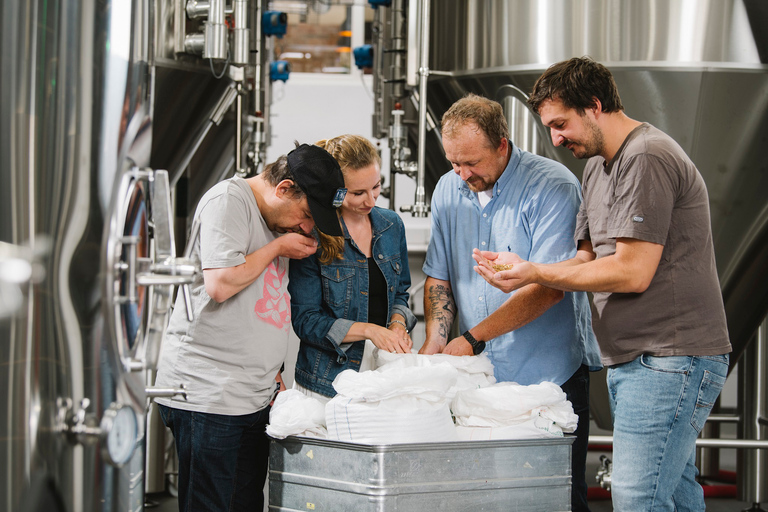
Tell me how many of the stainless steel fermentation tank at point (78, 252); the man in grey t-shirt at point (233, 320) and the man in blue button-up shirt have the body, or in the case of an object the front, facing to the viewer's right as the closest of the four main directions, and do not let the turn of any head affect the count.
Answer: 2

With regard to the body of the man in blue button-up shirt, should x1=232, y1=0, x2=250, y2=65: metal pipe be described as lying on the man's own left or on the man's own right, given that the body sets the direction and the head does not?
on the man's own right

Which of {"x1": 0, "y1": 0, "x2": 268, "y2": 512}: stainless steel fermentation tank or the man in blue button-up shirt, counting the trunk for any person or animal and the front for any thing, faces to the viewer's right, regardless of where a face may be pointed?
the stainless steel fermentation tank

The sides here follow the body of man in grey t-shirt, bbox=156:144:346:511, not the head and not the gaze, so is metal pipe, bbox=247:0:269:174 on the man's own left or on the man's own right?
on the man's own left

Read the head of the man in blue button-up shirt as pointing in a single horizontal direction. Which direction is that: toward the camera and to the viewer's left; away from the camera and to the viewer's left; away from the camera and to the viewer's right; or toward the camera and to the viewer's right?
toward the camera and to the viewer's left

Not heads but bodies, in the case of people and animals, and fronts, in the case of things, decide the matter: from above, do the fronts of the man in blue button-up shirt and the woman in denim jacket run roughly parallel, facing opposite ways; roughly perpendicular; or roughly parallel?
roughly perpendicular

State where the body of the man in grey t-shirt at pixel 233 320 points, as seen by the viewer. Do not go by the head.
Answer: to the viewer's right

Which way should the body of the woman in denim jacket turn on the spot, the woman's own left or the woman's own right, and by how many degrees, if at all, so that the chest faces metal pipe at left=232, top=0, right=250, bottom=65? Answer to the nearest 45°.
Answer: approximately 135° to the woman's own left

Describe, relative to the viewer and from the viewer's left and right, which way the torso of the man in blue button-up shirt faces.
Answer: facing the viewer and to the left of the viewer

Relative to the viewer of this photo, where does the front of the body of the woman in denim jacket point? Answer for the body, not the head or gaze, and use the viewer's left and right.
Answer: facing the viewer and to the right of the viewer

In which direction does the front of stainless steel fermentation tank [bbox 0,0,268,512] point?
to the viewer's right
